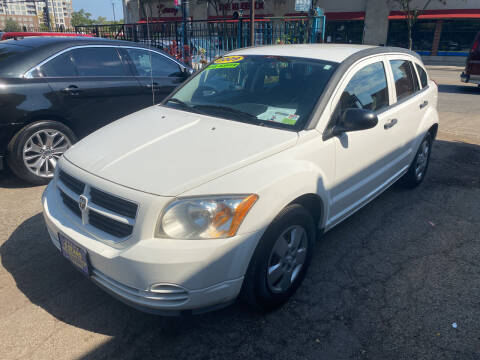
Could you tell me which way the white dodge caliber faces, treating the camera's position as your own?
facing the viewer and to the left of the viewer

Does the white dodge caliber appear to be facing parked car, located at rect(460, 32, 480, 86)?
no

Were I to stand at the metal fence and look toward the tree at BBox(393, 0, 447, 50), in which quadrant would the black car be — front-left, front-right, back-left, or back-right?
back-right

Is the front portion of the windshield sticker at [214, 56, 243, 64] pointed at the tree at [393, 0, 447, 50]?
no

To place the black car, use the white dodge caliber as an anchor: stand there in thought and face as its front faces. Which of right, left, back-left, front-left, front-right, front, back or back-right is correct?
right

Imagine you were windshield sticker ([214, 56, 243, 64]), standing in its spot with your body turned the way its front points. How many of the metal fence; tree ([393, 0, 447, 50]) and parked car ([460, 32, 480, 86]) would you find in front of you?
0

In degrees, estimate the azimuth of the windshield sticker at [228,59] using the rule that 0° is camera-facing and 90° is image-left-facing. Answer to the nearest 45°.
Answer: approximately 45°

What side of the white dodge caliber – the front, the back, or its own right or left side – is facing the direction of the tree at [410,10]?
back

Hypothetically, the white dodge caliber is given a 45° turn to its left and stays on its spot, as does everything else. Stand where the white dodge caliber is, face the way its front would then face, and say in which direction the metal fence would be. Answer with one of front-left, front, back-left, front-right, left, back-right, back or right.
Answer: back

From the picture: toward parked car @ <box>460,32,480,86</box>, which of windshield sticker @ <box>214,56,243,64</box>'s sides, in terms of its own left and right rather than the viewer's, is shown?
back
